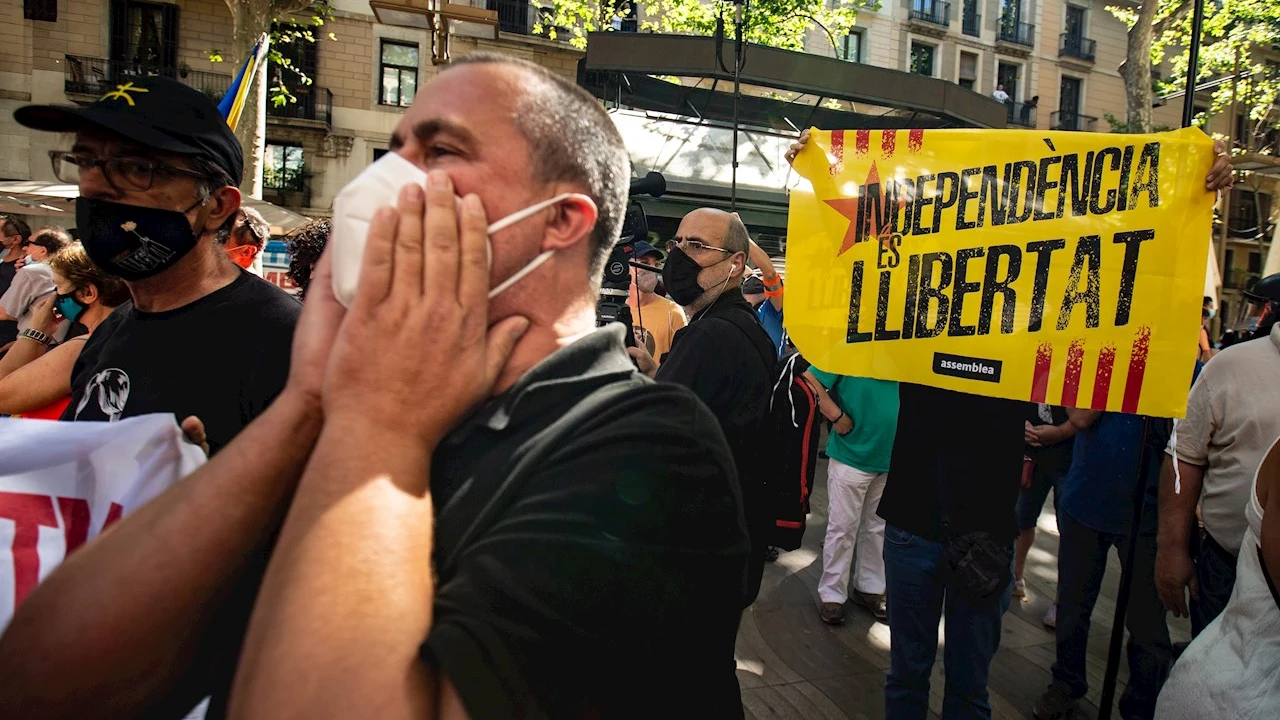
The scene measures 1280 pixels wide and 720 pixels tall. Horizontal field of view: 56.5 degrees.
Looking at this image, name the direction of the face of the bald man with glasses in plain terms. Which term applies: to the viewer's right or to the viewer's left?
to the viewer's left

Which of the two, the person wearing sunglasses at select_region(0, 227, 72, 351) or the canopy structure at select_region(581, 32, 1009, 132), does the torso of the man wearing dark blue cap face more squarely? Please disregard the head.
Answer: the person wearing sunglasses

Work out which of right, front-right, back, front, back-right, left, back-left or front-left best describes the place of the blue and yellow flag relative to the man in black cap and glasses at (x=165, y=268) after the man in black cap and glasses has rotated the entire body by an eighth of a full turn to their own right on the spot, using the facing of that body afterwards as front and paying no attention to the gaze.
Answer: right

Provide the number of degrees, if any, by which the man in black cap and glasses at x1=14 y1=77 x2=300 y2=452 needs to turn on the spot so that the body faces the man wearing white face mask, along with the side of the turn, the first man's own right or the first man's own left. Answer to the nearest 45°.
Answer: approximately 45° to the first man's own left

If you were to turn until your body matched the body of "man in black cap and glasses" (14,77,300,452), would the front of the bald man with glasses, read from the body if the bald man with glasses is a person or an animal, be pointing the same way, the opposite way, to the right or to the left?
to the right

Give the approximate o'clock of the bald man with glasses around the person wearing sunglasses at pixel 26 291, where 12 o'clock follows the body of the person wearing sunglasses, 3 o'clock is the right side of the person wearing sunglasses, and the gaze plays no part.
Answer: The bald man with glasses is roughly at 8 o'clock from the person wearing sunglasses.

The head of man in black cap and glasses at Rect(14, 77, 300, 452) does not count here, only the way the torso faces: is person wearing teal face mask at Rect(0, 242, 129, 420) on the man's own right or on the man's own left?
on the man's own right
